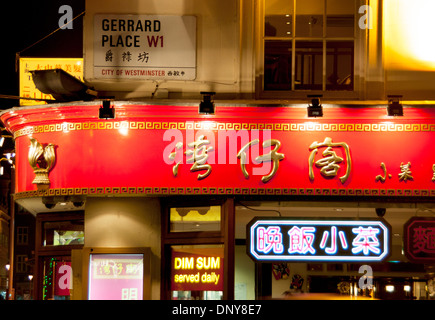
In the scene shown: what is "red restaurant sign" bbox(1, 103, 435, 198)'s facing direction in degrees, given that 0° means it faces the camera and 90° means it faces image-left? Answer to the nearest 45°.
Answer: approximately 0°

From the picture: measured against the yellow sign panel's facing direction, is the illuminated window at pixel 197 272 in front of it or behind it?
in front

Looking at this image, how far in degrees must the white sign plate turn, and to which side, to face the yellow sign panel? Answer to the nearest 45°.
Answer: approximately 135° to its right
